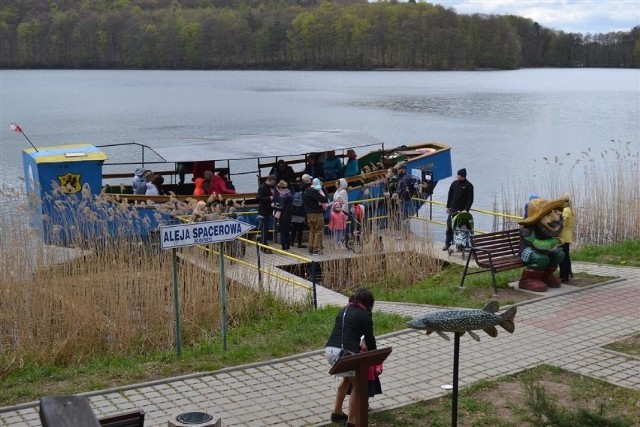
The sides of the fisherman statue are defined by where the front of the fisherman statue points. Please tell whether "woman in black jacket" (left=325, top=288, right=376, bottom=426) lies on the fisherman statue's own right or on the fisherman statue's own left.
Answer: on the fisherman statue's own right

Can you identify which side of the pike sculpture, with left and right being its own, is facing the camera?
left

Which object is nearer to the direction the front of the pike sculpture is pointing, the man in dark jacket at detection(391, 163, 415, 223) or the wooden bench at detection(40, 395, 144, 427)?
the wooden bench

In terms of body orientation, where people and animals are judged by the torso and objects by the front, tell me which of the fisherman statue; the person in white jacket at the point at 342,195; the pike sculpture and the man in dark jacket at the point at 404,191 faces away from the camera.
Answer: the person in white jacket

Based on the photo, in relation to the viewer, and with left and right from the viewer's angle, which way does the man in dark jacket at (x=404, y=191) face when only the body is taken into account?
facing to the left of the viewer

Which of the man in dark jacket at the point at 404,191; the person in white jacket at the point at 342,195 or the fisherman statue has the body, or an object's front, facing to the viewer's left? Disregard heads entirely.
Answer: the man in dark jacket

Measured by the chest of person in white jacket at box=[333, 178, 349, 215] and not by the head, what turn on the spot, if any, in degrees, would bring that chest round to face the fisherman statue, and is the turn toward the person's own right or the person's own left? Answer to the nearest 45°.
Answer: approximately 135° to the person's own right

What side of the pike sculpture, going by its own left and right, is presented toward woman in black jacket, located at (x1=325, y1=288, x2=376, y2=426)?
front
